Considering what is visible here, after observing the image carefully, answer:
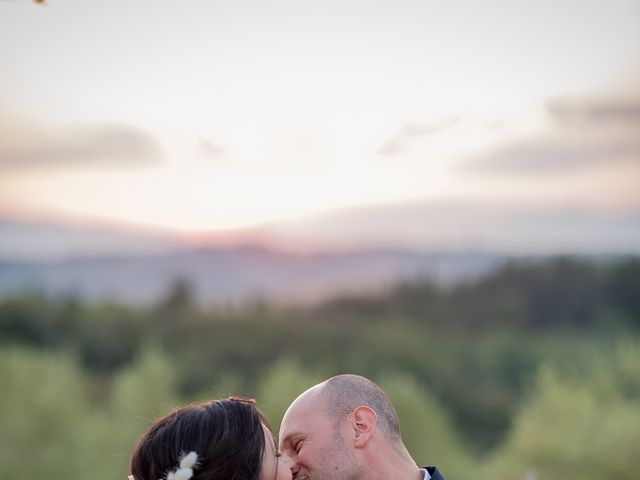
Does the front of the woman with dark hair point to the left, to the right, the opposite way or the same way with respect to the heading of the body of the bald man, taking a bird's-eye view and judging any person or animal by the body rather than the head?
the opposite way

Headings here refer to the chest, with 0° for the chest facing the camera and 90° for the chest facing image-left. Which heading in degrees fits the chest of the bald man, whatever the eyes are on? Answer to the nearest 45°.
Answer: approximately 90°

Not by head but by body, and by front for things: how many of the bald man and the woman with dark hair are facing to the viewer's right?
1

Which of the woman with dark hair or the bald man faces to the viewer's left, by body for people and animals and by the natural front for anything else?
the bald man

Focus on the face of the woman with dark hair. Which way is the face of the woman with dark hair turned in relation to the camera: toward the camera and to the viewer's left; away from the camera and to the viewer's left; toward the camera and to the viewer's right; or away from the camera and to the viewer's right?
away from the camera and to the viewer's right

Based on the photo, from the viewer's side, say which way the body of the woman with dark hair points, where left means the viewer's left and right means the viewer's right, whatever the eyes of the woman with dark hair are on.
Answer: facing to the right of the viewer

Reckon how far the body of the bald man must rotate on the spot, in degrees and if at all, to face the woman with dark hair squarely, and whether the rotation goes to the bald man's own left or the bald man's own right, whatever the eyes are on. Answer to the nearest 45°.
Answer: approximately 45° to the bald man's own left
